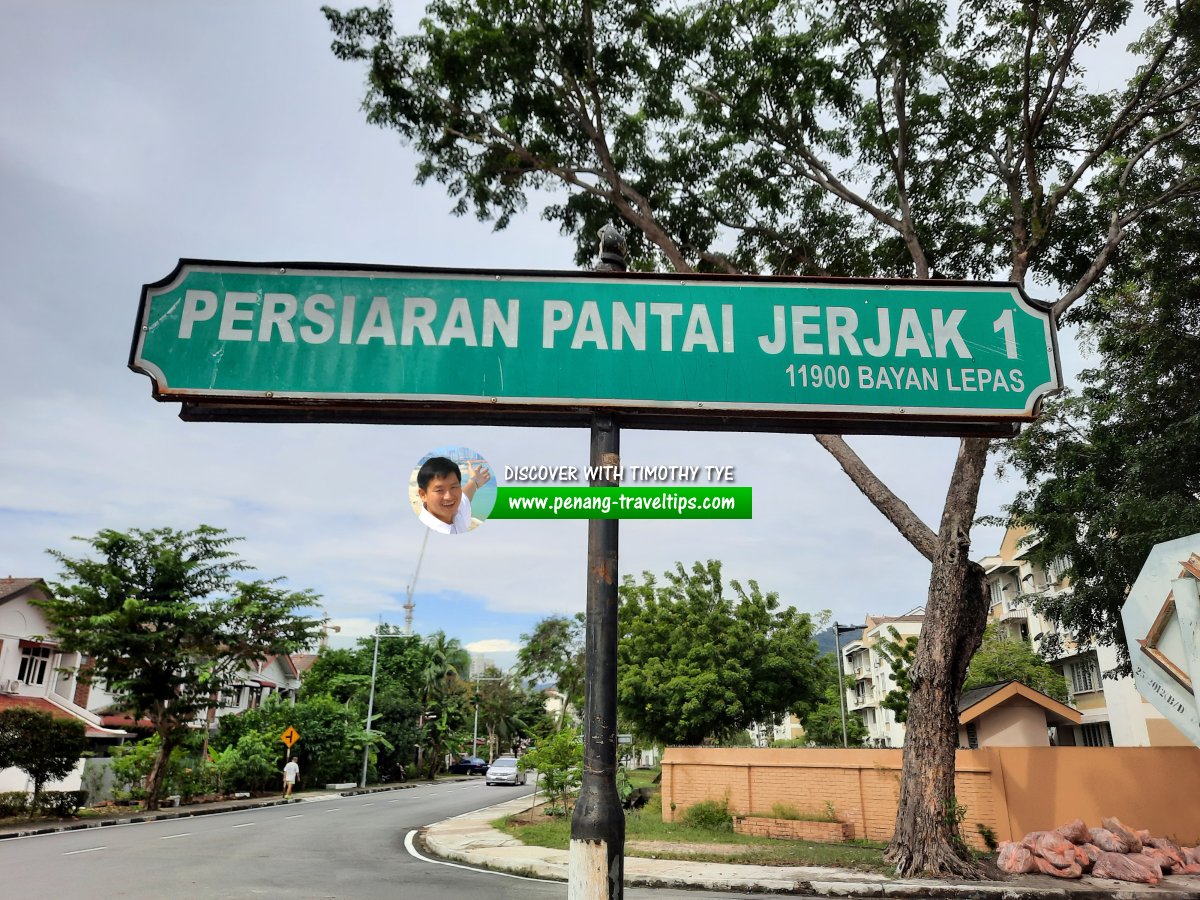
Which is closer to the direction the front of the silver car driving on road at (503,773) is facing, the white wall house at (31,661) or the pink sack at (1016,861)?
the pink sack

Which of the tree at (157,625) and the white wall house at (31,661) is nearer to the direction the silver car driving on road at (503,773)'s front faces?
the tree

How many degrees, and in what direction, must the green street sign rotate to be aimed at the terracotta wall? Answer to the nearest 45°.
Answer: approximately 135° to its left

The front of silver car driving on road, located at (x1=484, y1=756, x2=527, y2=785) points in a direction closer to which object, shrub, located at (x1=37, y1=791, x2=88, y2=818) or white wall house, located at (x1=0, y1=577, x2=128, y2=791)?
the shrub

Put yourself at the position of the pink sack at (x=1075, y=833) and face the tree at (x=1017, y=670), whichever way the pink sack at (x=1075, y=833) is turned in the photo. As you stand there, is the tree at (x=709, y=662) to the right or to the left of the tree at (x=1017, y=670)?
left

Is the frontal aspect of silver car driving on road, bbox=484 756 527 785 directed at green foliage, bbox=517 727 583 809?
yes

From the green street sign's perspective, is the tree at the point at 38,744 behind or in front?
behind

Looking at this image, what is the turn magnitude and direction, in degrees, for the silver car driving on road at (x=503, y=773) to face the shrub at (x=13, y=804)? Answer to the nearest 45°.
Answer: approximately 45° to its right

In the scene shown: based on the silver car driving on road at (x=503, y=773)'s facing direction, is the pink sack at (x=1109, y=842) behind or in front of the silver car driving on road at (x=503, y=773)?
in front

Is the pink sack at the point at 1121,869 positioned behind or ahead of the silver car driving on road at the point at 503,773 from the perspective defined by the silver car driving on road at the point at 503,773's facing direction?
ahead

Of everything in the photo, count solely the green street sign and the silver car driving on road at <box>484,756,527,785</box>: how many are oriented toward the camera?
2

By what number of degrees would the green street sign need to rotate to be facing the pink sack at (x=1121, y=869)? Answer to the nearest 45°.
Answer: approximately 135° to its left
